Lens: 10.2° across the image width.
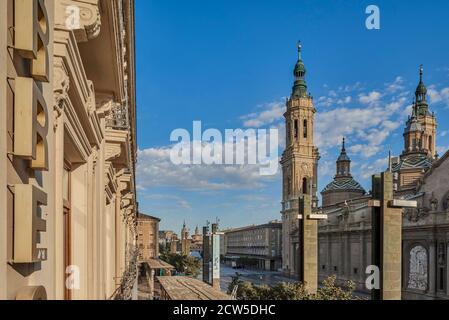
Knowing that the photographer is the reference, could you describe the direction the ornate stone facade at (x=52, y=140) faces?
facing to the right of the viewer
